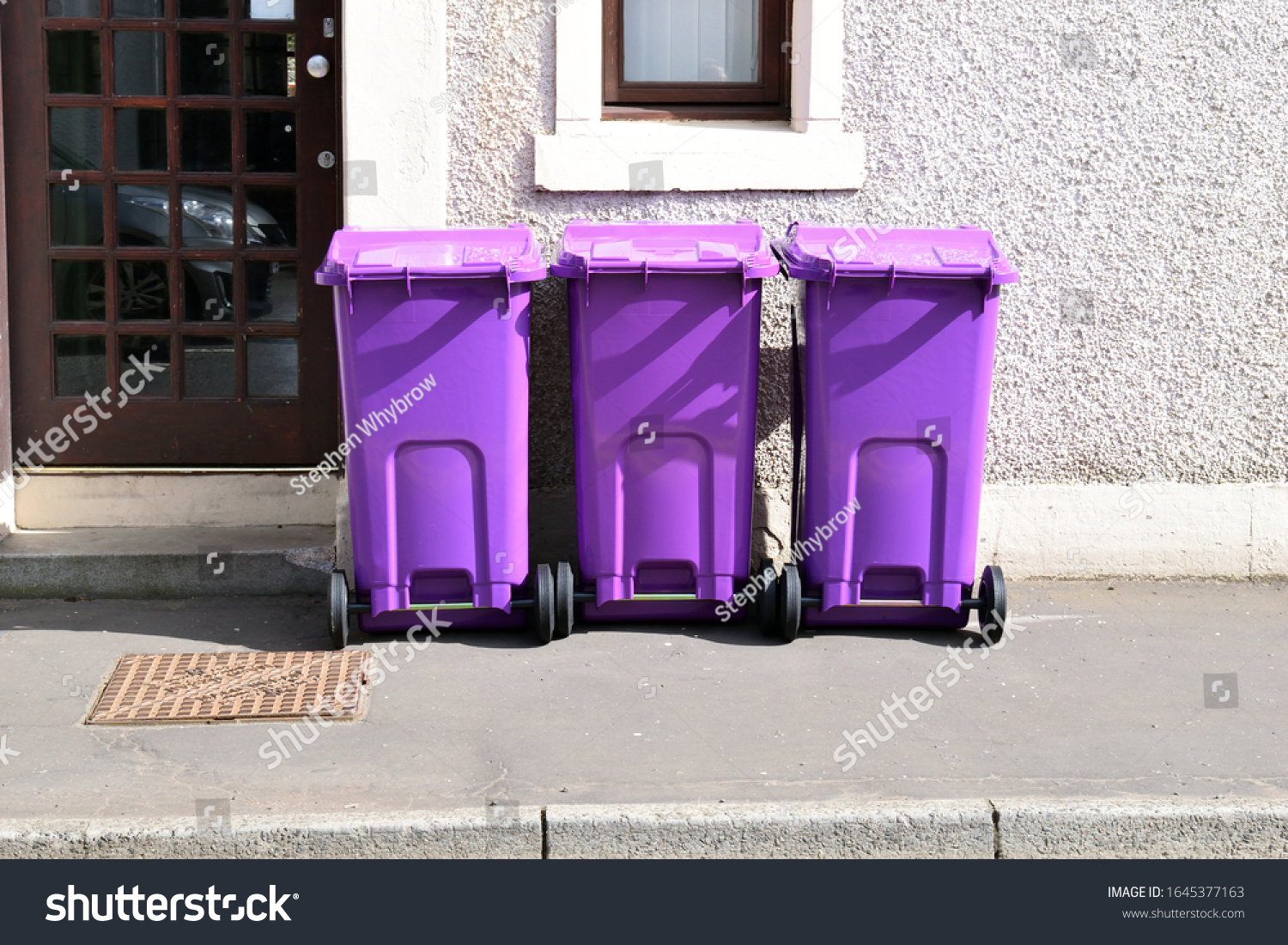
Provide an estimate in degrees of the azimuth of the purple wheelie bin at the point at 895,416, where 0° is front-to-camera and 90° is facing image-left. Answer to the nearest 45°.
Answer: approximately 180°

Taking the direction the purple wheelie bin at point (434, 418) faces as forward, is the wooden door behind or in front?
in front

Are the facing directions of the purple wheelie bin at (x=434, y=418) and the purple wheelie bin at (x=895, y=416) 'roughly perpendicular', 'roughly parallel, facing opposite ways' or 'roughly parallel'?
roughly parallel

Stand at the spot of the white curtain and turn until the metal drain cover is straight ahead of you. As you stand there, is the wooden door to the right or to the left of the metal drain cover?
right

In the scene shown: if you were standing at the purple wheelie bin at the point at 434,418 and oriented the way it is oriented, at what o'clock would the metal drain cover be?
The metal drain cover is roughly at 8 o'clock from the purple wheelie bin.

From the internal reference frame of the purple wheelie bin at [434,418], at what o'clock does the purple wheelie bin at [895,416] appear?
the purple wheelie bin at [895,416] is roughly at 3 o'clock from the purple wheelie bin at [434,418].

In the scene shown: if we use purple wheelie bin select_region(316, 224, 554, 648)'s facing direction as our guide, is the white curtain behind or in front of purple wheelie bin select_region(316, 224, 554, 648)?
in front

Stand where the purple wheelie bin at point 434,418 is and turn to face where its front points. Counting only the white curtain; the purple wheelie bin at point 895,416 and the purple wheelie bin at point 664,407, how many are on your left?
0

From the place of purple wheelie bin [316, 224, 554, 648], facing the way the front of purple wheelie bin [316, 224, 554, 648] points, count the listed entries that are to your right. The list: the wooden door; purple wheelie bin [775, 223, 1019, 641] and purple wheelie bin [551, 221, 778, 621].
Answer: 2

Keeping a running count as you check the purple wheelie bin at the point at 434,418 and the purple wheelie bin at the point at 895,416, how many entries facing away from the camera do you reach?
2

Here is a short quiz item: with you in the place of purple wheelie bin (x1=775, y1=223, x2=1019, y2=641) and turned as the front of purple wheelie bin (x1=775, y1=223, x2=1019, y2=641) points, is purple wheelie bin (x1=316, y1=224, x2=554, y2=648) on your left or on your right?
on your left

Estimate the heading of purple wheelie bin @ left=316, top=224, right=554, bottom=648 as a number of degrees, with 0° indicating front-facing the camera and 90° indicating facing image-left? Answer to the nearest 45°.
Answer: approximately 180°
